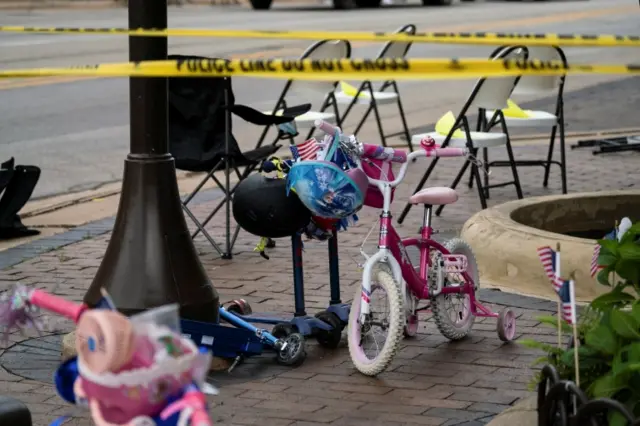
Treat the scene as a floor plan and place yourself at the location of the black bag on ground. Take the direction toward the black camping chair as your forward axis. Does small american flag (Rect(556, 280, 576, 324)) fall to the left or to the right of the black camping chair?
right

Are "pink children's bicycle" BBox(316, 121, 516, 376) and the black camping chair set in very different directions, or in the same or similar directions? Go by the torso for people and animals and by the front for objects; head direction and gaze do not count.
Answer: very different directions

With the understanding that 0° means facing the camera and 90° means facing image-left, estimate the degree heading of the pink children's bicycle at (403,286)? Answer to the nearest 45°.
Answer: approximately 45°

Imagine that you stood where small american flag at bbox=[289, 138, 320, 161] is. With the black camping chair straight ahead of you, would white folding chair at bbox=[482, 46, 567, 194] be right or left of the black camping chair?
right

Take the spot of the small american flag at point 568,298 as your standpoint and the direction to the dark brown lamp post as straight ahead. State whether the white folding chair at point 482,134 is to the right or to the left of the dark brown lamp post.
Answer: right

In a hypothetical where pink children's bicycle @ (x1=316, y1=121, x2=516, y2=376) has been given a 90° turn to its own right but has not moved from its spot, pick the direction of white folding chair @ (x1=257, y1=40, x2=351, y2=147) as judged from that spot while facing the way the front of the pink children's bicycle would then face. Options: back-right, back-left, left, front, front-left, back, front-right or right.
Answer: front-right
